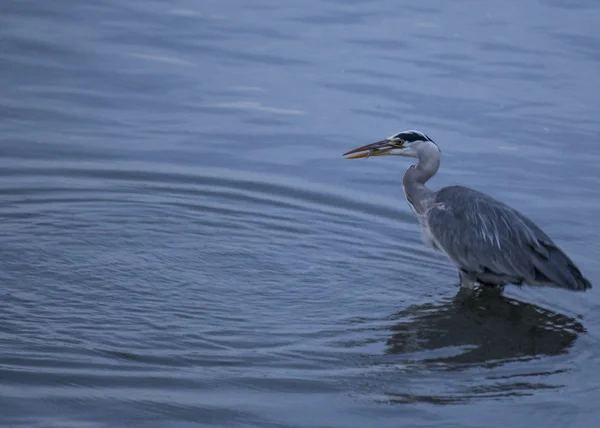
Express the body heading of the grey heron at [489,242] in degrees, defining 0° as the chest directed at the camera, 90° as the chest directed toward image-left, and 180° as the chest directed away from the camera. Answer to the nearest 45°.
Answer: approximately 90°
